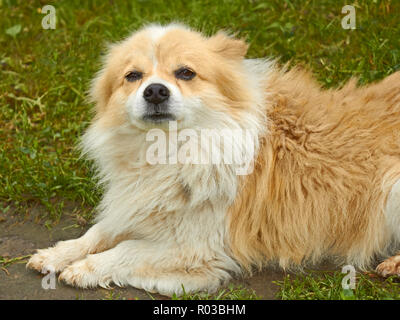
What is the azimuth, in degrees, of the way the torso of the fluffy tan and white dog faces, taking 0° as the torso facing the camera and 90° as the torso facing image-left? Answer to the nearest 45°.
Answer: approximately 45°
